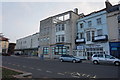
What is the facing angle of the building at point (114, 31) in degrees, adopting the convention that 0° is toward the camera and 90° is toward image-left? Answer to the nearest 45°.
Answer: approximately 45°

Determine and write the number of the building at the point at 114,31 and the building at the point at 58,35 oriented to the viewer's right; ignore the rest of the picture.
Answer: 0

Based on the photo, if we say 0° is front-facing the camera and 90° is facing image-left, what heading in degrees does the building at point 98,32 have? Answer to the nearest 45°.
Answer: approximately 45°

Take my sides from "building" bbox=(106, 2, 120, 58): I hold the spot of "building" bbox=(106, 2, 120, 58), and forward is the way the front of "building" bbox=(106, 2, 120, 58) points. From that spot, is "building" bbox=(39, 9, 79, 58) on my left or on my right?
on my right

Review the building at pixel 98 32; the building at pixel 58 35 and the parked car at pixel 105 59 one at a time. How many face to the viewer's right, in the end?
1

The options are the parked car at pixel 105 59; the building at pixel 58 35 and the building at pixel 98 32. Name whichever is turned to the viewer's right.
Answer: the parked car

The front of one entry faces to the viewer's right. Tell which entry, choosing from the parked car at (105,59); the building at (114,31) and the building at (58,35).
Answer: the parked car

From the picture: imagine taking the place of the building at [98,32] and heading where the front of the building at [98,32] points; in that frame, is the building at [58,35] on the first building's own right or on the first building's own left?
on the first building's own right

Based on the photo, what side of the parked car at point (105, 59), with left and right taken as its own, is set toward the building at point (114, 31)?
left

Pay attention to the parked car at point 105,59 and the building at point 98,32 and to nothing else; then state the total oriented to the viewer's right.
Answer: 1

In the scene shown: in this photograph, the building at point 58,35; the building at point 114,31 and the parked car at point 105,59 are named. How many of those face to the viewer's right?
1
